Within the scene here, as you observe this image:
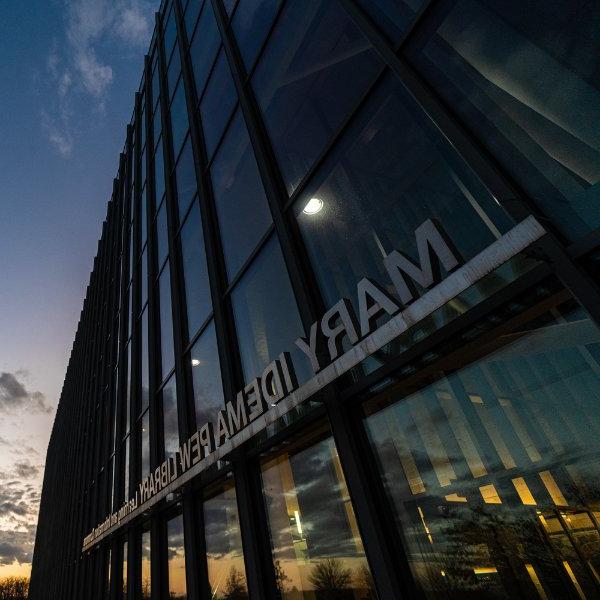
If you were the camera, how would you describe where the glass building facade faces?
facing the viewer and to the left of the viewer
